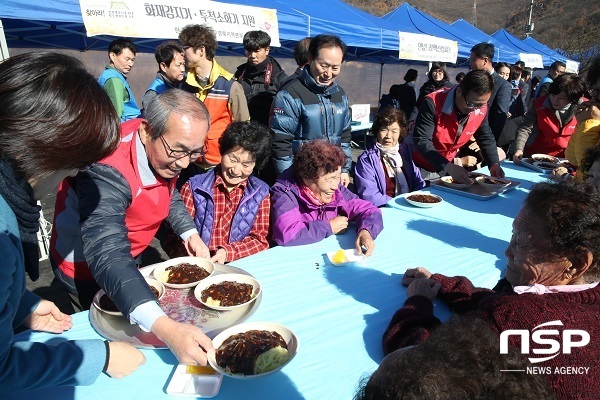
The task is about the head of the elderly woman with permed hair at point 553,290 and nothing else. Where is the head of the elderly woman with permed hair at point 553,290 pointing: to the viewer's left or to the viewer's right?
to the viewer's left

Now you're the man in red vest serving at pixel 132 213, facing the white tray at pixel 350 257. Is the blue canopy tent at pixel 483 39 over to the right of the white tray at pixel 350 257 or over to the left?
left

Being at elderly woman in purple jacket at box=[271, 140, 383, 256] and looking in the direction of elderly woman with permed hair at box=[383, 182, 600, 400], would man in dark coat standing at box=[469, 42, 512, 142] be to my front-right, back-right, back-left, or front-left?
back-left

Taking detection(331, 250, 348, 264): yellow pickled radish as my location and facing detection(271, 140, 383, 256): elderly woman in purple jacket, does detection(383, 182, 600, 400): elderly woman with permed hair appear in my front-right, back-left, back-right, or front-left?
back-right

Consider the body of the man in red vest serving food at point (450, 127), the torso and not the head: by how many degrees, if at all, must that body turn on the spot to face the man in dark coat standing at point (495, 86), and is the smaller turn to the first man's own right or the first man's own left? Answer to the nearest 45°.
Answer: approximately 135° to the first man's own left

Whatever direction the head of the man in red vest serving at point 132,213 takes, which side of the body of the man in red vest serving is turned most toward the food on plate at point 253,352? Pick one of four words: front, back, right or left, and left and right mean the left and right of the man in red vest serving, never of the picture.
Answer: front

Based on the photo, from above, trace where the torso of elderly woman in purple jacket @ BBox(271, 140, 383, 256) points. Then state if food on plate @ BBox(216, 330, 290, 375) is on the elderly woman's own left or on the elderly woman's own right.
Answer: on the elderly woman's own right
